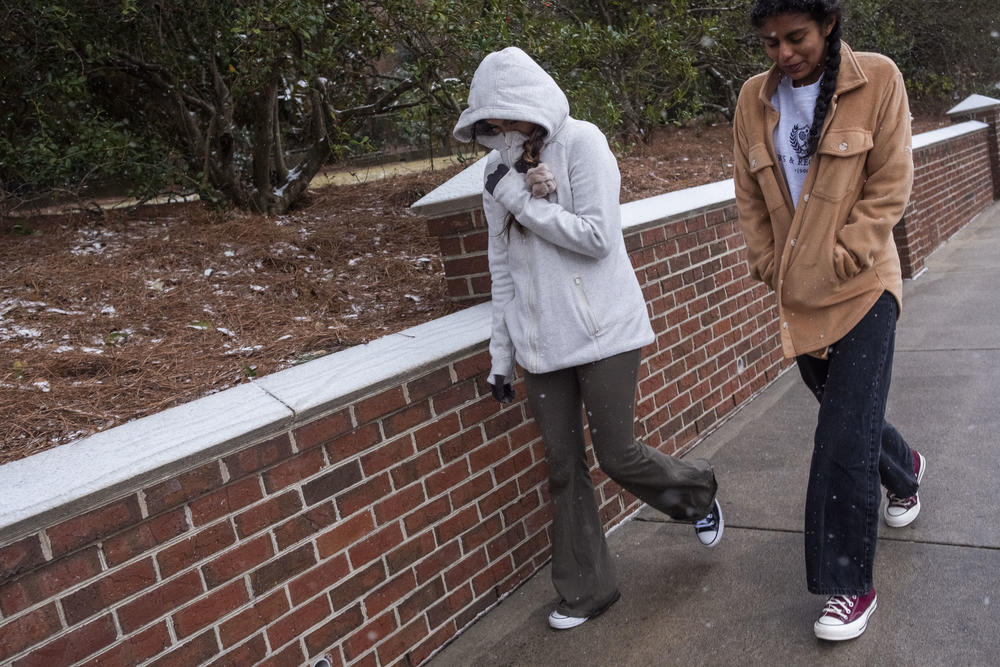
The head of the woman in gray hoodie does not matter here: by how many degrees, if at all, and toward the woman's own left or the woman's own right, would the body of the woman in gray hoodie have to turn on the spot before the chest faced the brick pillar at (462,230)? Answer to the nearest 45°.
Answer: approximately 90° to the woman's own right

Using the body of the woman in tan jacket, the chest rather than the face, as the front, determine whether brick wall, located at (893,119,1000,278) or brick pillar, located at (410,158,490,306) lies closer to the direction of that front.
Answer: the brick pillar

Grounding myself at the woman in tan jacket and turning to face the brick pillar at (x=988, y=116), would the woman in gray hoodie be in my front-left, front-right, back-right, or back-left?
back-left

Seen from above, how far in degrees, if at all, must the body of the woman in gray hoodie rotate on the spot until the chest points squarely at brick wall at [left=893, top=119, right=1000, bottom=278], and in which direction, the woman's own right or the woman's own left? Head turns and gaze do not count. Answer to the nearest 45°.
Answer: approximately 180°

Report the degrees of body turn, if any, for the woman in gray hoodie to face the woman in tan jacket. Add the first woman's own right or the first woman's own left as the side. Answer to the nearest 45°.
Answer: approximately 135° to the first woman's own left

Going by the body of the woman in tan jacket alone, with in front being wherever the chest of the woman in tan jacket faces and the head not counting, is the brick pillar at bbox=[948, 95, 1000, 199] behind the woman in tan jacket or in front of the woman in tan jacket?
behind

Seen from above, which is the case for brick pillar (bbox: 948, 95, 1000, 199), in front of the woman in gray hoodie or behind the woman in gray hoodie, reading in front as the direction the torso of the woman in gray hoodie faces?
behind

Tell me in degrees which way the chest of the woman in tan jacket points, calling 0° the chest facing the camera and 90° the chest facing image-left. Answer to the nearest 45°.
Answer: approximately 45°

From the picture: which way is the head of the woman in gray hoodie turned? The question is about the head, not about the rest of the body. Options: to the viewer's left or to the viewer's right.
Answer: to the viewer's left

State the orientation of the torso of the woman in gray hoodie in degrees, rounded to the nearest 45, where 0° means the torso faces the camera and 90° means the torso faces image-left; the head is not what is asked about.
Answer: approximately 45°

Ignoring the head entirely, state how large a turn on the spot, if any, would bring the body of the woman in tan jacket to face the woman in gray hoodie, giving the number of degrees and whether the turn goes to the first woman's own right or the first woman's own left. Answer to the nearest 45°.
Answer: approximately 45° to the first woman's own right
